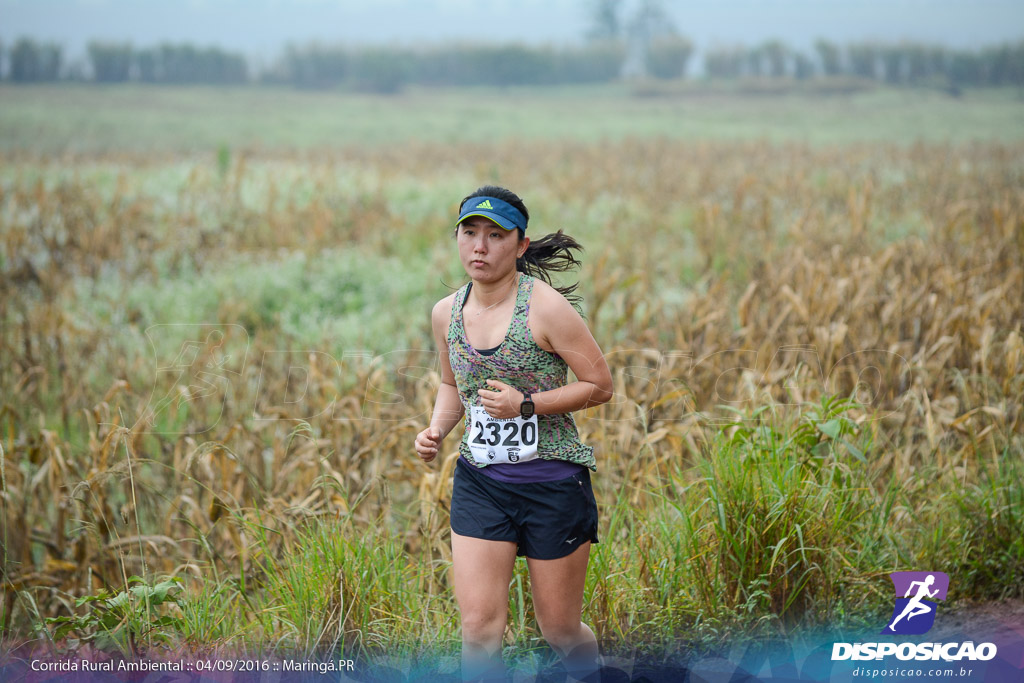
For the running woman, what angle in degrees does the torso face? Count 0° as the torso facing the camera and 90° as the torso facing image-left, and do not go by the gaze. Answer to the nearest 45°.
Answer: approximately 45°
